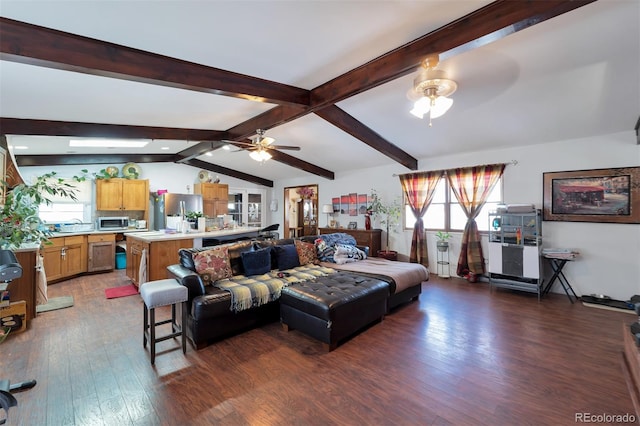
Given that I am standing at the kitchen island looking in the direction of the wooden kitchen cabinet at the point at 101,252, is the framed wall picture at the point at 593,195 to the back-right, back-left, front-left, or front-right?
back-right

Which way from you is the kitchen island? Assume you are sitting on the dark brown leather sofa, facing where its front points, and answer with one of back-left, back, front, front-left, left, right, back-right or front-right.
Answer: back

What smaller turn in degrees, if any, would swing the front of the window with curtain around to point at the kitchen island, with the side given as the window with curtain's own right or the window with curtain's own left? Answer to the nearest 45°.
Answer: approximately 45° to the window with curtain's own right

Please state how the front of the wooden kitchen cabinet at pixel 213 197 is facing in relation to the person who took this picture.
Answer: facing the viewer and to the right of the viewer

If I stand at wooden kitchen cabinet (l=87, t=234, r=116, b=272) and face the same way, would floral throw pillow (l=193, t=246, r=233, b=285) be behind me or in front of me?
in front

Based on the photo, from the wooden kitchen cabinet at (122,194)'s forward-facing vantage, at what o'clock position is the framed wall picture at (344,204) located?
The framed wall picture is roughly at 10 o'clock from the wooden kitchen cabinet.

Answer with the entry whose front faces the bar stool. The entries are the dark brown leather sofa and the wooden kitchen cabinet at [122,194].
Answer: the wooden kitchen cabinet

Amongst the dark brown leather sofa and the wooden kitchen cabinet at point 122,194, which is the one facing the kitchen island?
the wooden kitchen cabinet

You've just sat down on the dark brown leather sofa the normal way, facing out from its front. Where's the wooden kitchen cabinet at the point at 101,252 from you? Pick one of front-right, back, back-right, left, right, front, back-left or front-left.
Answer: back

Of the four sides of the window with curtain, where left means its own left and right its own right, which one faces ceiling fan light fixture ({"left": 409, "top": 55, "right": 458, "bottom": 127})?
front
